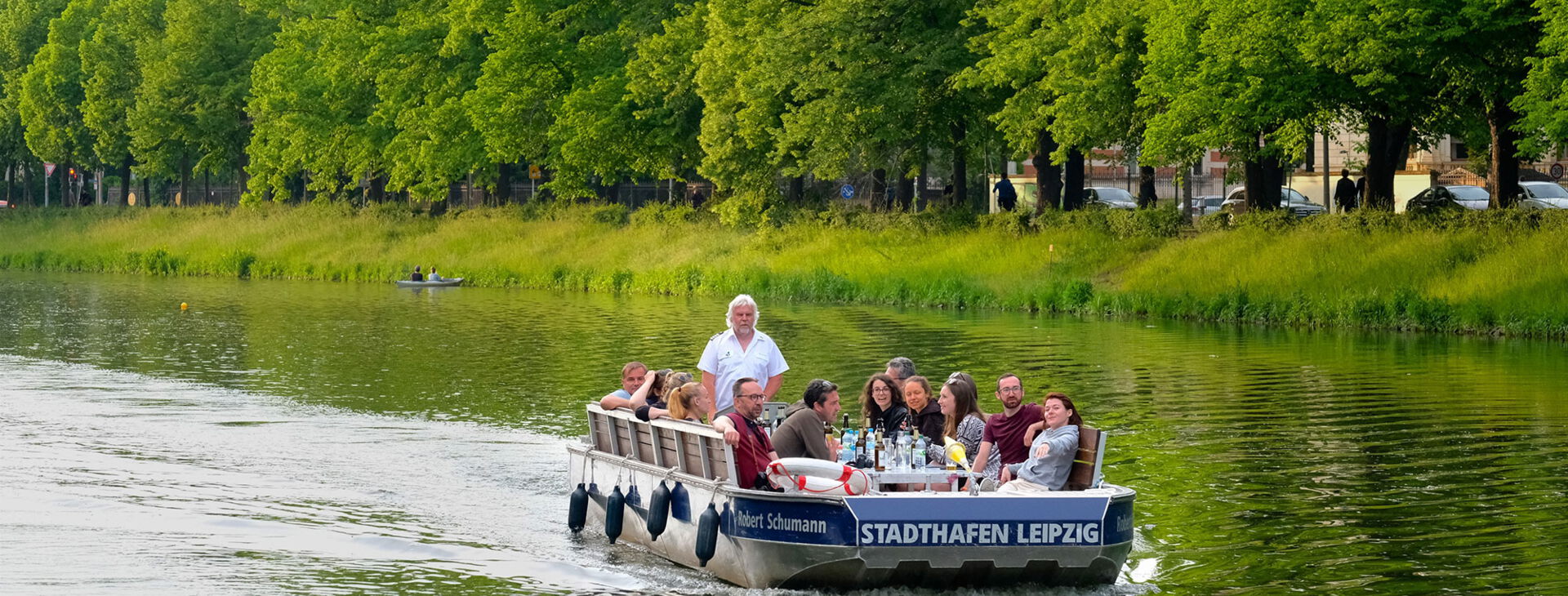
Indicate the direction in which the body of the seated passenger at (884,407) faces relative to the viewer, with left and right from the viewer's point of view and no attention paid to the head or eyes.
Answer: facing the viewer and to the left of the viewer

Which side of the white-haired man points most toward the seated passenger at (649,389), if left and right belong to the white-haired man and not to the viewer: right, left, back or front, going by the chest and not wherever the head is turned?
right

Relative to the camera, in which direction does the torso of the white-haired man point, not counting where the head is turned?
toward the camera

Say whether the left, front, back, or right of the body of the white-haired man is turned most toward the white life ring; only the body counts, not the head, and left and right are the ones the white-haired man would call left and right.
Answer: front

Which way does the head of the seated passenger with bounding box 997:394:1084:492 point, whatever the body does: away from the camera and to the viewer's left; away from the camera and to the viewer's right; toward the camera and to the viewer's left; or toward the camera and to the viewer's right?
toward the camera and to the viewer's left

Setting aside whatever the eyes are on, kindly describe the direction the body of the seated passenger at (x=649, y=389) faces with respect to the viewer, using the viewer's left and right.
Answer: facing to the right of the viewer
